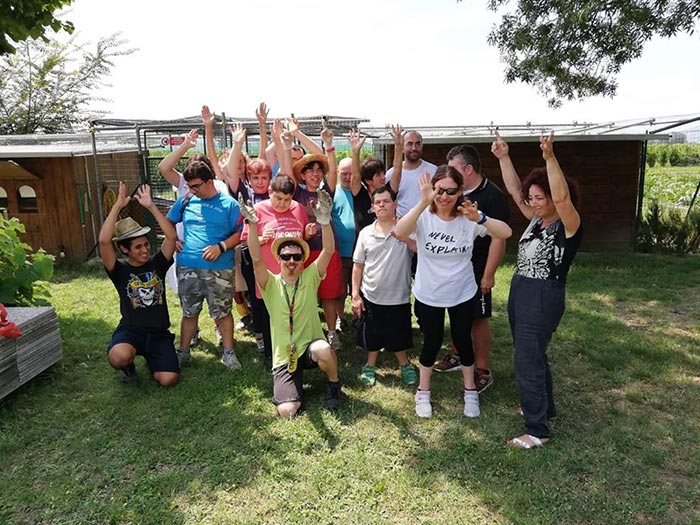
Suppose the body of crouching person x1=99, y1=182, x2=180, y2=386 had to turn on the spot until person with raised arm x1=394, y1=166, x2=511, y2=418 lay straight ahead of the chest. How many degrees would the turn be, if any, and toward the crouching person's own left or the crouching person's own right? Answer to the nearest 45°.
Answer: approximately 45° to the crouching person's own left

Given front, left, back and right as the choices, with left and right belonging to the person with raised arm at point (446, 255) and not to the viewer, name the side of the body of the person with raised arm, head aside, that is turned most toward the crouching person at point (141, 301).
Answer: right

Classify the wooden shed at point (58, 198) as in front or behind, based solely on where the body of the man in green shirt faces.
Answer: behind

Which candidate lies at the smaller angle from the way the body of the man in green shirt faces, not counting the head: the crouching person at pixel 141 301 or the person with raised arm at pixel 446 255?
the person with raised arm

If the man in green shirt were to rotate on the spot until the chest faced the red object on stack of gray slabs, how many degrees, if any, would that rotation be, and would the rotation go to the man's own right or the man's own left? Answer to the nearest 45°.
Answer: approximately 90° to the man's own right

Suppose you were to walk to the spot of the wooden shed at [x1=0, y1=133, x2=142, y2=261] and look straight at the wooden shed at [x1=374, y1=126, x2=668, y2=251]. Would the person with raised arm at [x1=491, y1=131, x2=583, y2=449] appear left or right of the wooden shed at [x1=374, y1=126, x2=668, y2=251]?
right

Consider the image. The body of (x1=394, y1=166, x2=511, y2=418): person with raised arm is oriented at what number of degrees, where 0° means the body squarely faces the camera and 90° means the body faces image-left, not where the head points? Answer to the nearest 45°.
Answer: approximately 0°

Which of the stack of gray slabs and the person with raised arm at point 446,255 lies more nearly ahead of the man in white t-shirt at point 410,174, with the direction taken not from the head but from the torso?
the person with raised arm

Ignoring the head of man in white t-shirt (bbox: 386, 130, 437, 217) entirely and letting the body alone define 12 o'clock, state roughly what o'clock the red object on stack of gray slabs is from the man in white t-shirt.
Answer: The red object on stack of gray slabs is roughly at 2 o'clock from the man in white t-shirt.

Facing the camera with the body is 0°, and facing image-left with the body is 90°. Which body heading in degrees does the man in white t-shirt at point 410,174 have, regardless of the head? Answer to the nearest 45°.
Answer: approximately 0°
